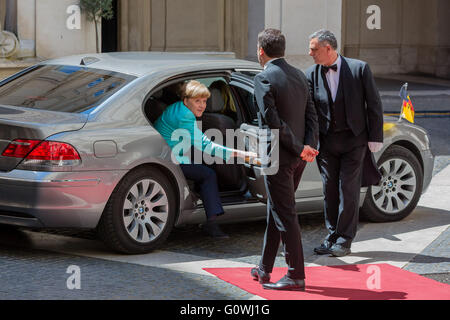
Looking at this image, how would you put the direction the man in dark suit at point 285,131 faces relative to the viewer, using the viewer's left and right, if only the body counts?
facing away from the viewer and to the left of the viewer

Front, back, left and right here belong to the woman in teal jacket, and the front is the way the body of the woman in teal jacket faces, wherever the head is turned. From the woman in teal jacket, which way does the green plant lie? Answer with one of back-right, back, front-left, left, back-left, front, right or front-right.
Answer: back-left

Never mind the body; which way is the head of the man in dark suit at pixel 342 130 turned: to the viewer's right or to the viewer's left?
to the viewer's left

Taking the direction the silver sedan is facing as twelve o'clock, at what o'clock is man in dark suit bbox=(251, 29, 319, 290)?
The man in dark suit is roughly at 3 o'clock from the silver sedan.

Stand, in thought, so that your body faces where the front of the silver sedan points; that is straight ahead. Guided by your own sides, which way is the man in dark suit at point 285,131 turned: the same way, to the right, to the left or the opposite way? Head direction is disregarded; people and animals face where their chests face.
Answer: to the left

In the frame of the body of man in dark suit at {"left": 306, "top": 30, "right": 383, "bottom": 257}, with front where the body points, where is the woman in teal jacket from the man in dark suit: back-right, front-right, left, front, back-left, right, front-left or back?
front-right

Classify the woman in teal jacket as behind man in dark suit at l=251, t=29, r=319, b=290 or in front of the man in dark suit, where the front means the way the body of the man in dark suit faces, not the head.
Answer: in front

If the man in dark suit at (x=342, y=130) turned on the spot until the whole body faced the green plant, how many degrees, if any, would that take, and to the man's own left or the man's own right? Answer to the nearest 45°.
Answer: approximately 135° to the man's own right

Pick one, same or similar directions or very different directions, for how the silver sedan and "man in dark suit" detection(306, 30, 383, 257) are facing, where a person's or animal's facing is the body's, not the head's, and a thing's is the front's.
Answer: very different directions

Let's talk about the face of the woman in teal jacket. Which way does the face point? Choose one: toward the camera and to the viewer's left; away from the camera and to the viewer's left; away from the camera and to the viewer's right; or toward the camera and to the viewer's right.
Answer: toward the camera and to the viewer's right

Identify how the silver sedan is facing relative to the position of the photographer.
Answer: facing away from the viewer and to the right of the viewer

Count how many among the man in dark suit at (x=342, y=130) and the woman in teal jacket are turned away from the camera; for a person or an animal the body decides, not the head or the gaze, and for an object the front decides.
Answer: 0

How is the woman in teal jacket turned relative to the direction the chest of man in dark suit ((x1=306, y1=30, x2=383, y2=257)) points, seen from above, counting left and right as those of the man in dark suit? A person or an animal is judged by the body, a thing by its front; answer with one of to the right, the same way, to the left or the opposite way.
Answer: to the left
